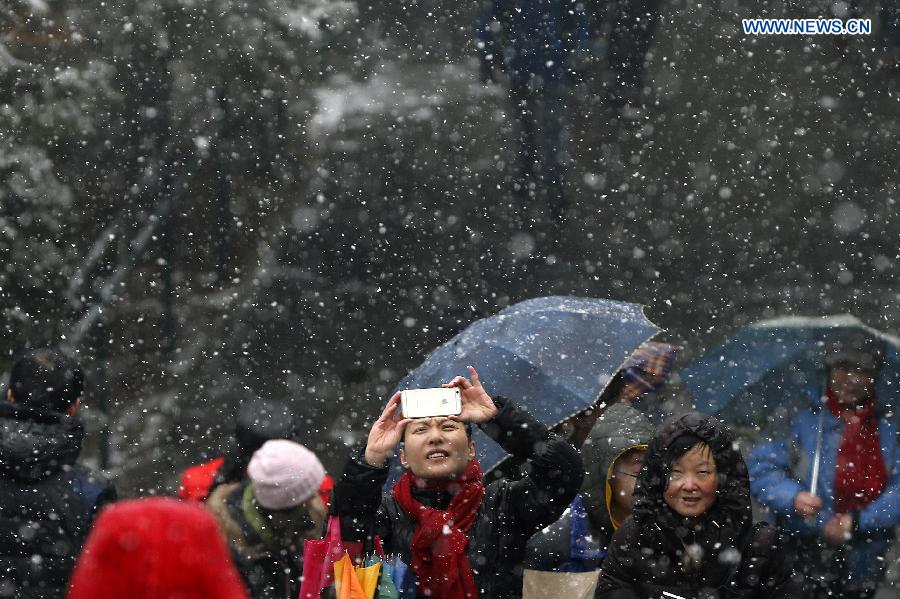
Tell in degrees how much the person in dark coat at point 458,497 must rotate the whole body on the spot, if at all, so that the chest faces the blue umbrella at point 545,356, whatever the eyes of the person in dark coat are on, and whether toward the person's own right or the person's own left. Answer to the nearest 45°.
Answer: approximately 180°

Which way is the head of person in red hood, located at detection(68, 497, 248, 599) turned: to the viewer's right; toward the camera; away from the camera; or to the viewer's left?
away from the camera

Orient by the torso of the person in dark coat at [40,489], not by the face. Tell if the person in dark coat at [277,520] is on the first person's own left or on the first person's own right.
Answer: on the first person's own right

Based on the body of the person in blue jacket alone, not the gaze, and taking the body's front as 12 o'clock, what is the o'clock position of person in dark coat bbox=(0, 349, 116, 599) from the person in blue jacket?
The person in dark coat is roughly at 2 o'clock from the person in blue jacket.

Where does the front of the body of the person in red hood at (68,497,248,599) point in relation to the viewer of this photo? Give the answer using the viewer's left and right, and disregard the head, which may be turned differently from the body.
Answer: facing away from the viewer

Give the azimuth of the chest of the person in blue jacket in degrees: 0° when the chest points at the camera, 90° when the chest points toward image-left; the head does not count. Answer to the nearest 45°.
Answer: approximately 0°

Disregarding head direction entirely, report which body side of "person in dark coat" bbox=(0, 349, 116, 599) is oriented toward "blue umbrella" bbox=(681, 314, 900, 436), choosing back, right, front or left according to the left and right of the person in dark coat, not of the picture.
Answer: right

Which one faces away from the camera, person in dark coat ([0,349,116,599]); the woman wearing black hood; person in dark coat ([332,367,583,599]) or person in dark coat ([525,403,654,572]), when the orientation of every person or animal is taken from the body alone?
person in dark coat ([0,349,116,599])

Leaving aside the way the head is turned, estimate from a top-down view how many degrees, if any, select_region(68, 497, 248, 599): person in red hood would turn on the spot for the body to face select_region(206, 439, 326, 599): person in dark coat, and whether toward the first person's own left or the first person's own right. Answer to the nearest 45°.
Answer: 0° — they already face them

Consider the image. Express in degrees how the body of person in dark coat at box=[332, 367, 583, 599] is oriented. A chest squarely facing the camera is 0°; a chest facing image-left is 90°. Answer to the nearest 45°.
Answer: approximately 0°

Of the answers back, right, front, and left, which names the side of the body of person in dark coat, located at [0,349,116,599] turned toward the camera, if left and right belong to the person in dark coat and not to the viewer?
back
